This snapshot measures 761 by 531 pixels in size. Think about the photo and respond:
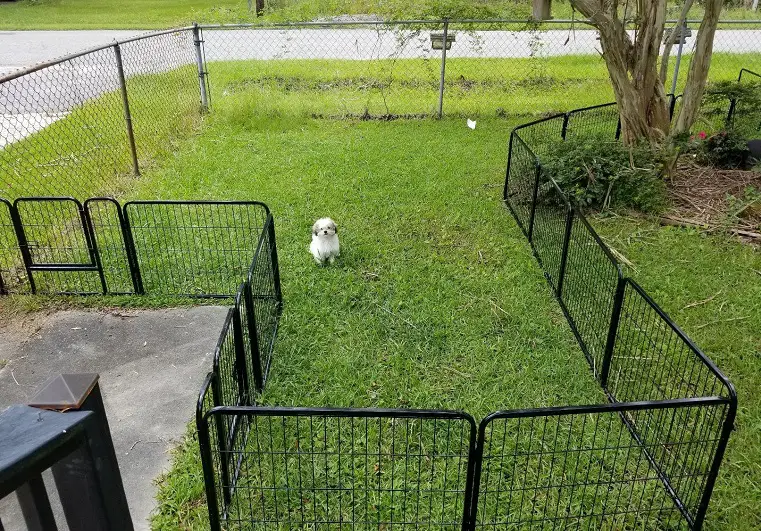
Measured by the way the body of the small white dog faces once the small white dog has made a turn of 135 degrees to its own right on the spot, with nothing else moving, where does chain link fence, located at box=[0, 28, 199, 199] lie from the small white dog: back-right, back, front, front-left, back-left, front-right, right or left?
front

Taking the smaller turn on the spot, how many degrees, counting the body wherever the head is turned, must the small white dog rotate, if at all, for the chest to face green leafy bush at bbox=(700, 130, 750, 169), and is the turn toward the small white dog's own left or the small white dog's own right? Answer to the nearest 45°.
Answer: approximately 90° to the small white dog's own left

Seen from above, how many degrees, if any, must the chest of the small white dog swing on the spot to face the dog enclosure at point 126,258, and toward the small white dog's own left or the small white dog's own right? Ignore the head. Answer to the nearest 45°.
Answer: approximately 90° to the small white dog's own right

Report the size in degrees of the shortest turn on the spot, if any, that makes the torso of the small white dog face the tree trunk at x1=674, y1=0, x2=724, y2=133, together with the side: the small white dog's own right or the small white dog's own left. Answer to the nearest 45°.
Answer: approximately 135° to the small white dog's own left

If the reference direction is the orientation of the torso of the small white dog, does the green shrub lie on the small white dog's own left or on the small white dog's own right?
on the small white dog's own left

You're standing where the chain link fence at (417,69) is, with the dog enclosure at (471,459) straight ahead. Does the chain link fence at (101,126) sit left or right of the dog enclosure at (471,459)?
right

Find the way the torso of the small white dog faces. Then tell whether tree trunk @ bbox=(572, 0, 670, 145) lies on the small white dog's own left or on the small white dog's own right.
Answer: on the small white dog's own left

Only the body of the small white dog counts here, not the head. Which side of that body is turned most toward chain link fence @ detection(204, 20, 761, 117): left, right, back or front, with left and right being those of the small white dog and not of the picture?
back

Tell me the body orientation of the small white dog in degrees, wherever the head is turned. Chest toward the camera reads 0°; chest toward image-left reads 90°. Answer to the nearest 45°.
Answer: approximately 0°
